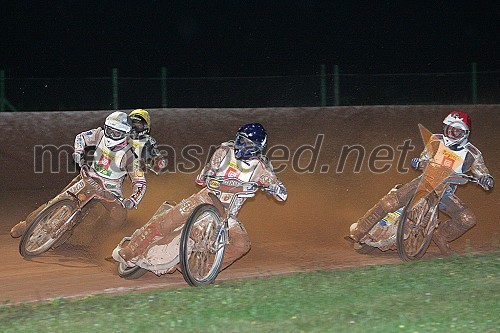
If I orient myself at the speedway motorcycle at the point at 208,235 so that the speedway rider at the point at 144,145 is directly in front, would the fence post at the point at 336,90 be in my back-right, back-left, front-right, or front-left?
front-right

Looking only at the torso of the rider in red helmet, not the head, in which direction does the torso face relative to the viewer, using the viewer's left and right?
facing the viewer

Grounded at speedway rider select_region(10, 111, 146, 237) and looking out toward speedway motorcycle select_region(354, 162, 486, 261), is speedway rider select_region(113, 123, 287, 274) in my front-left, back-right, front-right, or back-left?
front-right

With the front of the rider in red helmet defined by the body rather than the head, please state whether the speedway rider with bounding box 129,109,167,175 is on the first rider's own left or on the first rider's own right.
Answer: on the first rider's own right

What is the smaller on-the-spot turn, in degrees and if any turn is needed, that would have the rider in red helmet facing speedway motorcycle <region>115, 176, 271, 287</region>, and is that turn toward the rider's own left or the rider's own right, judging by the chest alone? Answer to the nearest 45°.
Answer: approximately 45° to the rider's own right

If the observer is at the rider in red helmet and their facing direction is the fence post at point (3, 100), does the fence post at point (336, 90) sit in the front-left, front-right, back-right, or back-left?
front-right

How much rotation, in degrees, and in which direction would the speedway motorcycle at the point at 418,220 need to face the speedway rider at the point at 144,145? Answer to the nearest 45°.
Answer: approximately 135° to its right

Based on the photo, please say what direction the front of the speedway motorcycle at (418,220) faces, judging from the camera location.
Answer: facing the viewer and to the right of the viewer

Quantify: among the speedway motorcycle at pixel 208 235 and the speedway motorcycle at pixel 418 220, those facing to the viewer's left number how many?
0

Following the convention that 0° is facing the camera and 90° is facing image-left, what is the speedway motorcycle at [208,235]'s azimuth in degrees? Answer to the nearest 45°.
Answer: approximately 315°

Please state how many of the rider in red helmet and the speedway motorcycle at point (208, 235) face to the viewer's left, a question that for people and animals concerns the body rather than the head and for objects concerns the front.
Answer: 0
